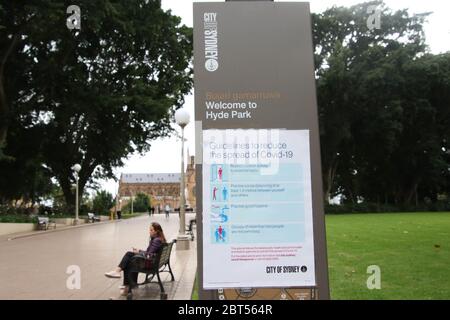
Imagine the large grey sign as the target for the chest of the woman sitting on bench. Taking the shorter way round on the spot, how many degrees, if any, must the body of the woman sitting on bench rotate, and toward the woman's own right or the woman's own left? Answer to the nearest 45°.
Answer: approximately 90° to the woman's own left

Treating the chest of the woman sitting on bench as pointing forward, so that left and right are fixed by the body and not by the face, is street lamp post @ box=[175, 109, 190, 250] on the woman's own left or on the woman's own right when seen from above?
on the woman's own right

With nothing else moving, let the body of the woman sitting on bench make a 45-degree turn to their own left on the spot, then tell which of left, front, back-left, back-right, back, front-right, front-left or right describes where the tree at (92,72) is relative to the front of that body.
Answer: back-right

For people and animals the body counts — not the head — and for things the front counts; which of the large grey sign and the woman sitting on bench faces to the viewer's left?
the woman sitting on bench

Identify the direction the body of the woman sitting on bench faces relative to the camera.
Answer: to the viewer's left

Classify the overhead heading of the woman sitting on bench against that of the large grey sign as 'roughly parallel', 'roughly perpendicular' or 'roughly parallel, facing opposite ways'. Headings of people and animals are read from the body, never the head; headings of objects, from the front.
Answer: roughly perpendicular

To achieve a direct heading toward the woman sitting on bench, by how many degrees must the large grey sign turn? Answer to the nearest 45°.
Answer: approximately 135° to its right

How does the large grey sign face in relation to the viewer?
toward the camera

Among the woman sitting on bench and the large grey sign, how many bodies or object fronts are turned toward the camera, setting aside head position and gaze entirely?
1
